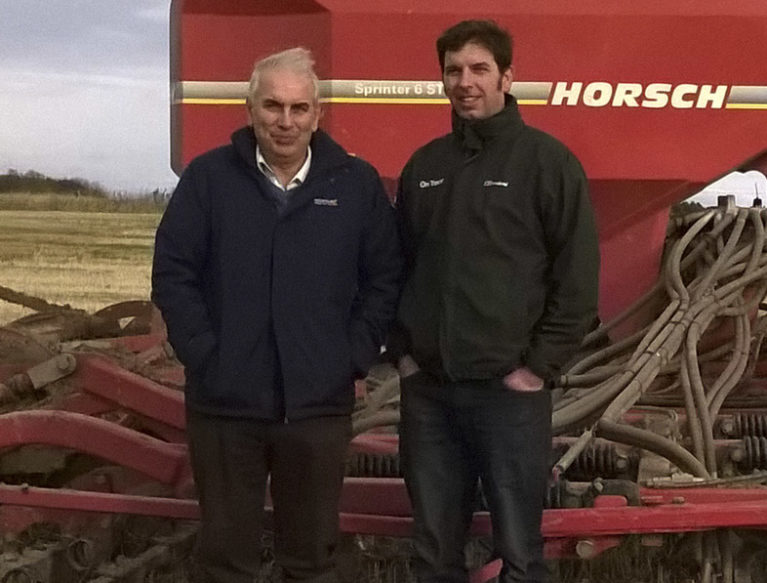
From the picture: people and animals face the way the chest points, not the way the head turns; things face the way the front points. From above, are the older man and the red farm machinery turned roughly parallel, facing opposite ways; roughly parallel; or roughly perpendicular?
roughly perpendicular

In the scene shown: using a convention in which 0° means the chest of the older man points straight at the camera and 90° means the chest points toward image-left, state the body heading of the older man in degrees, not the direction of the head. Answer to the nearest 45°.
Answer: approximately 0°
